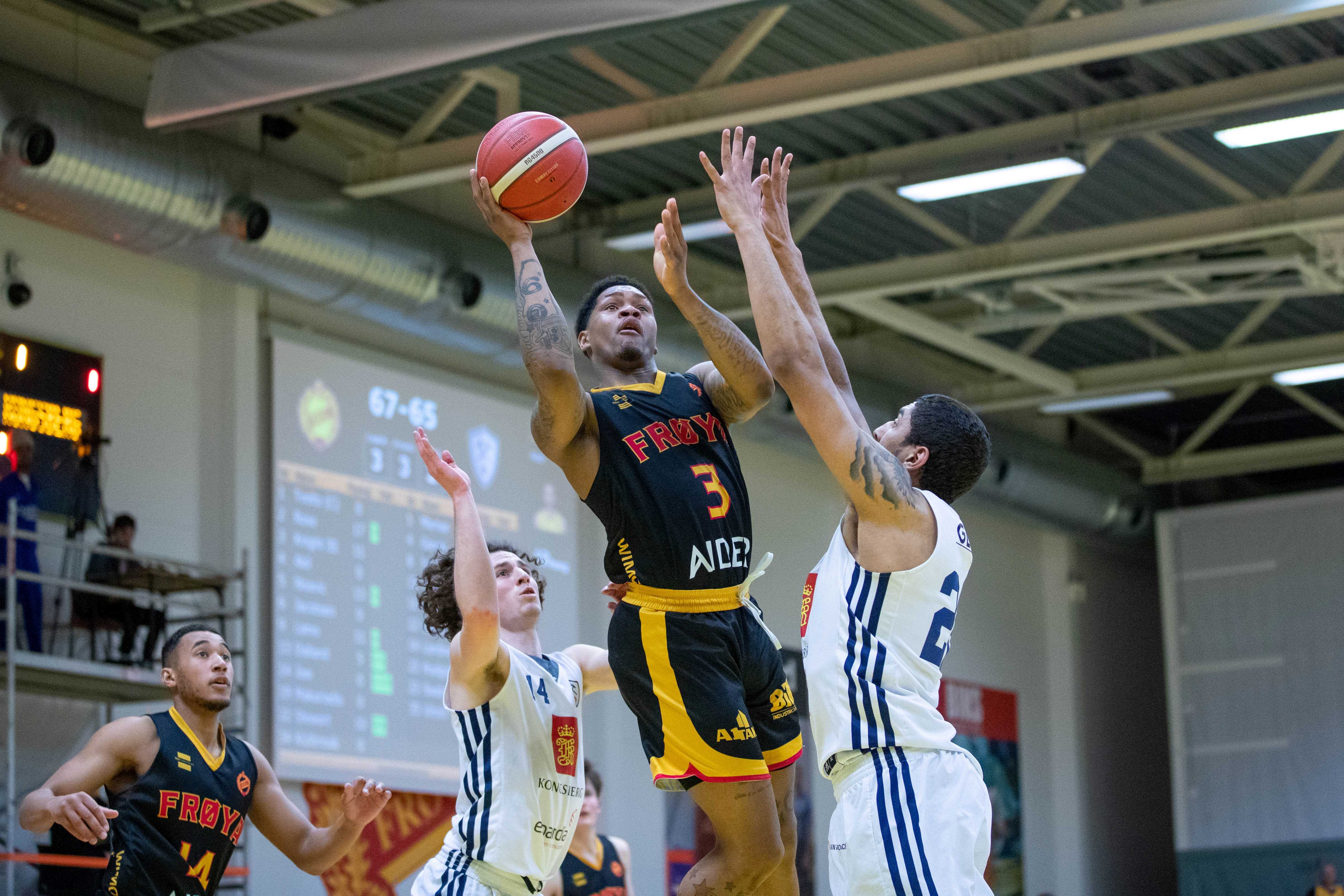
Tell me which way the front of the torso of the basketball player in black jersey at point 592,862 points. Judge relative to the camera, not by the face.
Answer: toward the camera

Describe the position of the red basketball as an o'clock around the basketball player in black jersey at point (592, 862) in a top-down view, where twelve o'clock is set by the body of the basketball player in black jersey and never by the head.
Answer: The red basketball is roughly at 12 o'clock from the basketball player in black jersey.

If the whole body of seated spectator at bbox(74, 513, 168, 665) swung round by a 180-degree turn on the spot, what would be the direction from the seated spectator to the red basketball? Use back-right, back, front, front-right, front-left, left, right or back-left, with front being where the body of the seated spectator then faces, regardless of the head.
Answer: back-left

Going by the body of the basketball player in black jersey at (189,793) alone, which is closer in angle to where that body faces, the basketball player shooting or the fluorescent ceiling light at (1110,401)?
the basketball player shooting

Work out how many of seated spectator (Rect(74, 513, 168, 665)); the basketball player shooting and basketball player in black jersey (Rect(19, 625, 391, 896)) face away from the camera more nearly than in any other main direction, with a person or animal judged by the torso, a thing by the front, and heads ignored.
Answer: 0

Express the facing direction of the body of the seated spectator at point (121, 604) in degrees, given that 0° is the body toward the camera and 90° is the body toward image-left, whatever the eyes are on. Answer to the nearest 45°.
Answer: approximately 315°

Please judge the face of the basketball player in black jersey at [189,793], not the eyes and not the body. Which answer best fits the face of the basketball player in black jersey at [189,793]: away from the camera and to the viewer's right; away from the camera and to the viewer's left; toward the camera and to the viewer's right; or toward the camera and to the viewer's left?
toward the camera and to the viewer's right

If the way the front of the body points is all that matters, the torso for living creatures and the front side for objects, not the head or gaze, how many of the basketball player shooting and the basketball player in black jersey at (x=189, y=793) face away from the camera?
0

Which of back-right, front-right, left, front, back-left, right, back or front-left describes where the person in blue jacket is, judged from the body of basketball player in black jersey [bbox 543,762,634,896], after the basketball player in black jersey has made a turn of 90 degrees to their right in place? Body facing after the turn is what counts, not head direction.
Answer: front-right

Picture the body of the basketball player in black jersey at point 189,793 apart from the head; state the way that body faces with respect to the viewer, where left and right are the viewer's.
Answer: facing the viewer and to the right of the viewer

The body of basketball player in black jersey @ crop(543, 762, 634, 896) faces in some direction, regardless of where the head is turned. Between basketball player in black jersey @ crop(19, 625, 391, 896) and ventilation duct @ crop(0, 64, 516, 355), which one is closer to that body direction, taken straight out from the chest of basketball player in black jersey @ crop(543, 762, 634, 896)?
the basketball player in black jersey

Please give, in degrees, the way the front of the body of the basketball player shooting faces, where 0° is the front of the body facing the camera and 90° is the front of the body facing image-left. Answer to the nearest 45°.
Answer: approximately 315°

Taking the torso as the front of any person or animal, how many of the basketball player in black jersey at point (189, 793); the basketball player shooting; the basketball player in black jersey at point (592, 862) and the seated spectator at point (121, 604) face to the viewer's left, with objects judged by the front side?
0

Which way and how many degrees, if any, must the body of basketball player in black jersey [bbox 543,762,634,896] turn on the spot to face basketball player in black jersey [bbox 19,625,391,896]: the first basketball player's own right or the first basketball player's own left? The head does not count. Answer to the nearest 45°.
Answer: approximately 45° to the first basketball player's own right
